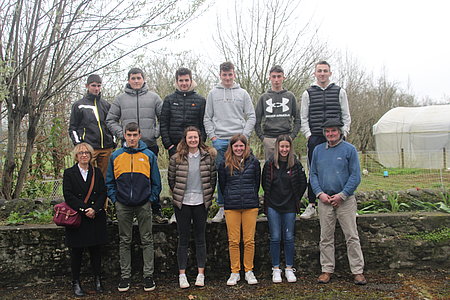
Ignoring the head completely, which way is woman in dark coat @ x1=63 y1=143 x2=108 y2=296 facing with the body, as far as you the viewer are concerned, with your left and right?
facing the viewer

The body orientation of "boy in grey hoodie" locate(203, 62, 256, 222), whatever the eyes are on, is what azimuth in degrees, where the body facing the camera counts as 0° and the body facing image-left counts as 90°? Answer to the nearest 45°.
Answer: approximately 0°

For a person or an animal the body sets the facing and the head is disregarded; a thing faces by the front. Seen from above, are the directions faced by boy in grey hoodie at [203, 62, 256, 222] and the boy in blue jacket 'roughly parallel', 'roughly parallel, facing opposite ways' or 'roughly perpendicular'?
roughly parallel

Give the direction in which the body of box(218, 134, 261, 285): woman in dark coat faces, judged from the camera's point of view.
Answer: toward the camera

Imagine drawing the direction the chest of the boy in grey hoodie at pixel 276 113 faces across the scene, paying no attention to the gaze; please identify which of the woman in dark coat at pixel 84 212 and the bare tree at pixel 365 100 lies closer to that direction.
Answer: the woman in dark coat

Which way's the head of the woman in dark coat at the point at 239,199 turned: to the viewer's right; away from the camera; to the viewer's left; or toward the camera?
toward the camera

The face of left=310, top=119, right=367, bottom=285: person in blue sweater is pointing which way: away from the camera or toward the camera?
toward the camera

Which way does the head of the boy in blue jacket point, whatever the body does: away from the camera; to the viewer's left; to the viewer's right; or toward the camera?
toward the camera

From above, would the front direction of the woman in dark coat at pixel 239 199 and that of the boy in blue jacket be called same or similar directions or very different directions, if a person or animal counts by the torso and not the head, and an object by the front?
same or similar directions

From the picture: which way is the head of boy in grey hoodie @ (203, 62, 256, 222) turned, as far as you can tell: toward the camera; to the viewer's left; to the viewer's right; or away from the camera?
toward the camera

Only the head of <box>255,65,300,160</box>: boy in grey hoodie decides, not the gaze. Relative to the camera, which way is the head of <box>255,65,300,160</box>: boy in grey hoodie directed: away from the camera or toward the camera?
toward the camera

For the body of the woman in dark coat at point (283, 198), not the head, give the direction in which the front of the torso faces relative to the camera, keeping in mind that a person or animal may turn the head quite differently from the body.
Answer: toward the camera

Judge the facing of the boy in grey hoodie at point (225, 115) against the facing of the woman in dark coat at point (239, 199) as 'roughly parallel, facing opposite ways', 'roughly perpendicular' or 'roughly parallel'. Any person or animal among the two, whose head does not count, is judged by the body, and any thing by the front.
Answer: roughly parallel

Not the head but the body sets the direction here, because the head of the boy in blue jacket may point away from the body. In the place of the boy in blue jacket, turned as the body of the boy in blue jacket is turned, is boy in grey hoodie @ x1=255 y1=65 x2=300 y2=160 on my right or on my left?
on my left
